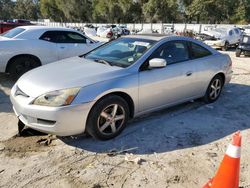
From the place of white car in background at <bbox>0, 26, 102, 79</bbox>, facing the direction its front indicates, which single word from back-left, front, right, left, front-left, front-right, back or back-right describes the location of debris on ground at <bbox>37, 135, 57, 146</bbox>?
back-right

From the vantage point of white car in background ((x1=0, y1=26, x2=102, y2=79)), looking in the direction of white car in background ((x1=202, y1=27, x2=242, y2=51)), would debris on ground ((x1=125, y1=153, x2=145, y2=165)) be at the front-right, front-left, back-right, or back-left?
back-right

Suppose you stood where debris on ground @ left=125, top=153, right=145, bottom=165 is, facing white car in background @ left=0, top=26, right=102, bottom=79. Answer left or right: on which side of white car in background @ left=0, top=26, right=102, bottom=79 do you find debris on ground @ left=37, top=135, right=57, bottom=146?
left

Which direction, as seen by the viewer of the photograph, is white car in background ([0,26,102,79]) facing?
facing away from the viewer and to the right of the viewer

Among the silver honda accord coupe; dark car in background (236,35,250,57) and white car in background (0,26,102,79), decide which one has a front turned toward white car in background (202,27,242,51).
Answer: white car in background (0,26,102,79)
